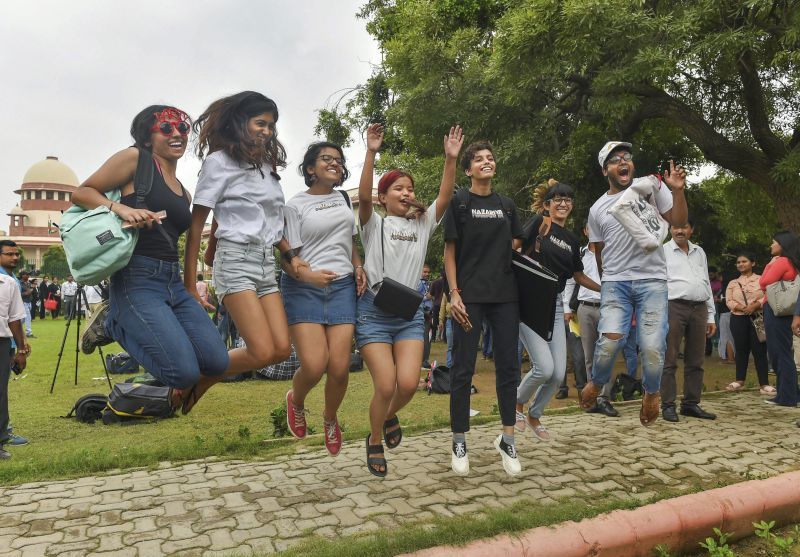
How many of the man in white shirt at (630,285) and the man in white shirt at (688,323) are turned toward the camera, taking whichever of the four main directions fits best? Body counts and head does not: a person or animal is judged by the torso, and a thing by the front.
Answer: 2

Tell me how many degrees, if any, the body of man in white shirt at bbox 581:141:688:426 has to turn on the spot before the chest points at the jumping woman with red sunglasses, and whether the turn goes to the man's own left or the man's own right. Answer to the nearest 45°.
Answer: approximately 45° to the man's own right

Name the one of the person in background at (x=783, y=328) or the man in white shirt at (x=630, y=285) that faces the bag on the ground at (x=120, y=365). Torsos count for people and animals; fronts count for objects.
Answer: the person in background

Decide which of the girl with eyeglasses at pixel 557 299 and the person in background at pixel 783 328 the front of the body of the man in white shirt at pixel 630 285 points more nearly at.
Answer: the girl with eyeglasses

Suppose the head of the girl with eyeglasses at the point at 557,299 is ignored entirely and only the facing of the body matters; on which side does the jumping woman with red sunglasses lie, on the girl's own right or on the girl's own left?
on the girl's own right

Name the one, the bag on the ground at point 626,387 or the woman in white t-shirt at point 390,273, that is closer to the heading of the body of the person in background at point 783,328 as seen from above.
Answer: the bag on the ground

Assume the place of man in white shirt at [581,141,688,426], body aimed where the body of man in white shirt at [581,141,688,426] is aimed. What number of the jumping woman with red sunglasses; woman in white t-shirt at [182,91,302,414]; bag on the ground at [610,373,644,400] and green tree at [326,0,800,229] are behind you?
2

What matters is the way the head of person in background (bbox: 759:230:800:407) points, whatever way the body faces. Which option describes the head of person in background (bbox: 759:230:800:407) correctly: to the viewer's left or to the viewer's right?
to the viewer's left

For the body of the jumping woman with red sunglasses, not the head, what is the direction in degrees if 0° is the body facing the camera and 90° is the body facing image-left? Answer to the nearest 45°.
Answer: approximately 315°
